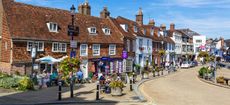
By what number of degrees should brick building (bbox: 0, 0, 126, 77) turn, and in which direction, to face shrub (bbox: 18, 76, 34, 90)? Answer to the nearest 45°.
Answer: approximately 45° to its right

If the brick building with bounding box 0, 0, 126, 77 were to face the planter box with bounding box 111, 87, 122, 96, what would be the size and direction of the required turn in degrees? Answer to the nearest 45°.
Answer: approximately 45° to its right

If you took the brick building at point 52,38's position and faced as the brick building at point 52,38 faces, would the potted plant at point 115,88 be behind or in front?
in front

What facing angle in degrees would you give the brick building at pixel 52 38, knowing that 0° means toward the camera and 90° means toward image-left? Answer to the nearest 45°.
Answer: approximately 315°
